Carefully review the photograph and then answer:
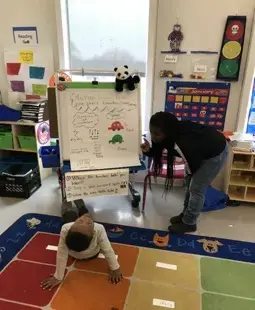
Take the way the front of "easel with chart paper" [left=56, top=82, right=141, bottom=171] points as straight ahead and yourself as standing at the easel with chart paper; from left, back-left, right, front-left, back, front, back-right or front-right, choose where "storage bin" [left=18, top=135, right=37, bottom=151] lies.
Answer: back-right

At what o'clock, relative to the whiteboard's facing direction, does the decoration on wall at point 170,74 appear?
The decoration on wall is roughly at 8 o'clock from the whiteboard.

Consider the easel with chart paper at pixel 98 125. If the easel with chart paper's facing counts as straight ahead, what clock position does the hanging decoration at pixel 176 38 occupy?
The hanging decoration is roughly at 8 o'clock from the easel with chart paper.

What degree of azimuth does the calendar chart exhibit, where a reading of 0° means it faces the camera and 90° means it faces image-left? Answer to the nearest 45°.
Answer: approximately 0°

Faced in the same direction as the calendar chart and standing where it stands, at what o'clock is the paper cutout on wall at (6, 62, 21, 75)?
The paper cutout on wall is roughly at 3 o'clock from the calendar chart.

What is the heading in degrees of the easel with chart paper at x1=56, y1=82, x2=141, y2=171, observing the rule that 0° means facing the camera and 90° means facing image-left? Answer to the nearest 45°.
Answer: approximately 0°
